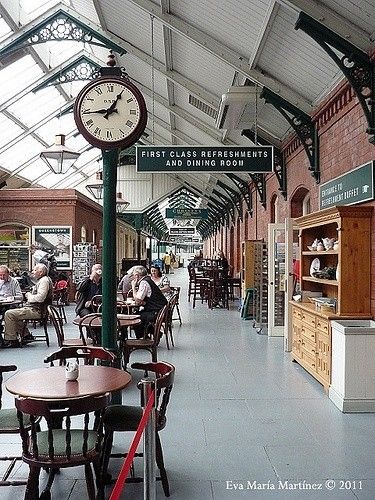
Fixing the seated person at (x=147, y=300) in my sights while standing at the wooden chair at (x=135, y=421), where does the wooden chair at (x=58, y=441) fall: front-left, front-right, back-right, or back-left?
back-left

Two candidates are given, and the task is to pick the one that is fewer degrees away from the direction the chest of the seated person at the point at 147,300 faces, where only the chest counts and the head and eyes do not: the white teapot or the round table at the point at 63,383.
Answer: the round table

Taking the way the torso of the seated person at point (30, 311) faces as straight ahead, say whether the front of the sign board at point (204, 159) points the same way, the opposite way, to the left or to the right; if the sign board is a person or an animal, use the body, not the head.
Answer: to the left

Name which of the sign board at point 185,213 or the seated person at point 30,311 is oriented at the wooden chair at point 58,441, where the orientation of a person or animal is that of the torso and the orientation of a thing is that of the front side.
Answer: the sign board

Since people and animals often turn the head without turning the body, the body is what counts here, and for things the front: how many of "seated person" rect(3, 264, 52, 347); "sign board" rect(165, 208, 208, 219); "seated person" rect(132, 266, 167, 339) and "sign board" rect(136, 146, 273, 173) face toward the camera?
2

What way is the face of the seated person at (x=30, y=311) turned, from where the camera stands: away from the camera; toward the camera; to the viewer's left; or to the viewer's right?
to the viewer's left

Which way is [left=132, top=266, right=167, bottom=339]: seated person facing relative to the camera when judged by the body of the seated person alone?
to the viewer's left

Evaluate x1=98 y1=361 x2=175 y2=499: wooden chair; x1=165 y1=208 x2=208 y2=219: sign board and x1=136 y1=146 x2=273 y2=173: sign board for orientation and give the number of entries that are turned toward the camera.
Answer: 2

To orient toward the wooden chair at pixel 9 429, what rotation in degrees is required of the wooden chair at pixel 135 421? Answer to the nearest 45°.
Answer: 0° — it already faces it

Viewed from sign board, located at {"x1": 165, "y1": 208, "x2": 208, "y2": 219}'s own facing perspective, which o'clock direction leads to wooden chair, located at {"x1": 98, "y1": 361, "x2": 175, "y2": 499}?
The wooden chair is roughly at 12 o'clock from the sign board.

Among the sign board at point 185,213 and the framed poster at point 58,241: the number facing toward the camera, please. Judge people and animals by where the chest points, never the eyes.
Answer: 2

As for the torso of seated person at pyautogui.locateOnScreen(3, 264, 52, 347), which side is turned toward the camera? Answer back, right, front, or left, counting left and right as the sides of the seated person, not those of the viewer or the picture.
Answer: left
